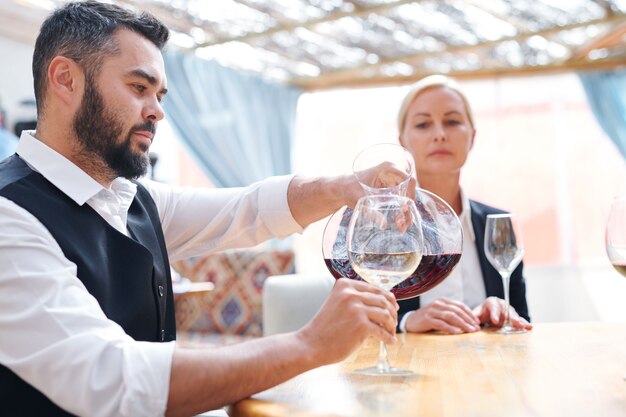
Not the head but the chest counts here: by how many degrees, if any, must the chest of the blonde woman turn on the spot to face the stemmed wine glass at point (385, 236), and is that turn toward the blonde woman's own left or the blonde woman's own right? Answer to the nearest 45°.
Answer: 0° — they already face it

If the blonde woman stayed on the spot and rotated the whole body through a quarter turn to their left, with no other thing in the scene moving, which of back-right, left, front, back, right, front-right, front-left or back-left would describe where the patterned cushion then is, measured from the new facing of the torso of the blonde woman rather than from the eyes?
back-left

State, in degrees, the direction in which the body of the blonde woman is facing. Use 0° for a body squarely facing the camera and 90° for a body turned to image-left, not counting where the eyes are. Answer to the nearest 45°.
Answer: approximately 0°

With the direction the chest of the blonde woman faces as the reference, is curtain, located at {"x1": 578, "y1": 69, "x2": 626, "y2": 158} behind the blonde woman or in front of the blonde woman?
behind

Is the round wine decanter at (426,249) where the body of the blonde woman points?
yes

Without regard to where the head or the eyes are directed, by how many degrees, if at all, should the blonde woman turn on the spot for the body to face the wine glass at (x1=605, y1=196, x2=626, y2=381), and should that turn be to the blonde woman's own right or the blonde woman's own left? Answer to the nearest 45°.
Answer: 0° — they already face it

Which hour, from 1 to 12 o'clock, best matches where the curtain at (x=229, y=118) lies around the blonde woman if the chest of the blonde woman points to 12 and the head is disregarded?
The curtain is roughly at 5 o'clock from the blonde woman.

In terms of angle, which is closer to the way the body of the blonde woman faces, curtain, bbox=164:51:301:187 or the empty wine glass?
the empty wine glass

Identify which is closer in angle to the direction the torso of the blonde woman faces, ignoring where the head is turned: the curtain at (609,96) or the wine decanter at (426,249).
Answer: the wine decanter

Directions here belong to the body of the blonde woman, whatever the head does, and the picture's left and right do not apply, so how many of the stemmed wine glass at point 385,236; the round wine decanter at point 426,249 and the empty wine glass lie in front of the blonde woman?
3
